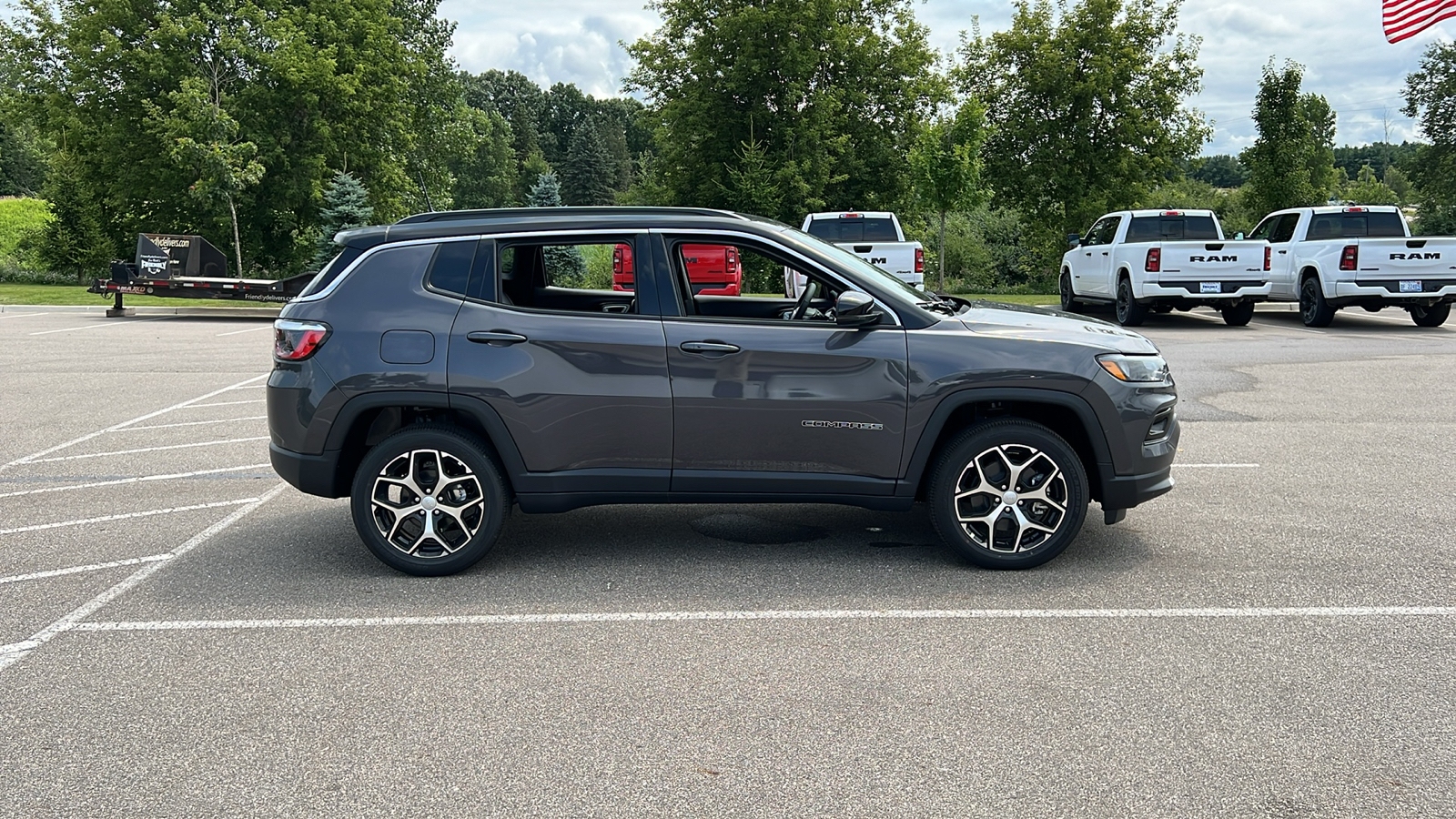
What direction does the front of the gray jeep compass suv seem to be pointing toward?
to the viewer's right

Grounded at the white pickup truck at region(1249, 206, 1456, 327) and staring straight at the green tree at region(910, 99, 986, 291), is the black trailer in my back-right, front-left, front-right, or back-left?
front-left

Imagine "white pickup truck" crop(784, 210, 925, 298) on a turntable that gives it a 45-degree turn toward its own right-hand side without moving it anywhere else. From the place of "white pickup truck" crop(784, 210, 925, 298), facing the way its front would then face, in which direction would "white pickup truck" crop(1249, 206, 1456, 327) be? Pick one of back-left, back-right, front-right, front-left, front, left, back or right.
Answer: front-right

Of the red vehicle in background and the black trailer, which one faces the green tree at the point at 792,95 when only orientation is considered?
the red vehicle in background

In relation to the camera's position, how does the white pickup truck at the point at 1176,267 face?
facing away from the viewer and to the left of the viewer

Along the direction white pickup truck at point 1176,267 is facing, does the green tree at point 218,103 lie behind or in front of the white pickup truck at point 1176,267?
in front

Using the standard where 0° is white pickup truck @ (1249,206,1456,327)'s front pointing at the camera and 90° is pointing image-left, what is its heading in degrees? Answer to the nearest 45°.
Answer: approximately 135°

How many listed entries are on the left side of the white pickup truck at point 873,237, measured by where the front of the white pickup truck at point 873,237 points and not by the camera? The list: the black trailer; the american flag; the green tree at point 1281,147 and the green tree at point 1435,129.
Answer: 1

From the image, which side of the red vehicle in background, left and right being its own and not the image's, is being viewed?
back

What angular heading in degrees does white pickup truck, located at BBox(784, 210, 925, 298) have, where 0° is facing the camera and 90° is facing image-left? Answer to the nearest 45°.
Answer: approximately 180°

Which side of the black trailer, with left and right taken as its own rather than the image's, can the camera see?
left

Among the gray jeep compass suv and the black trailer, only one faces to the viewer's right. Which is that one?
the gray jeep compass suv
